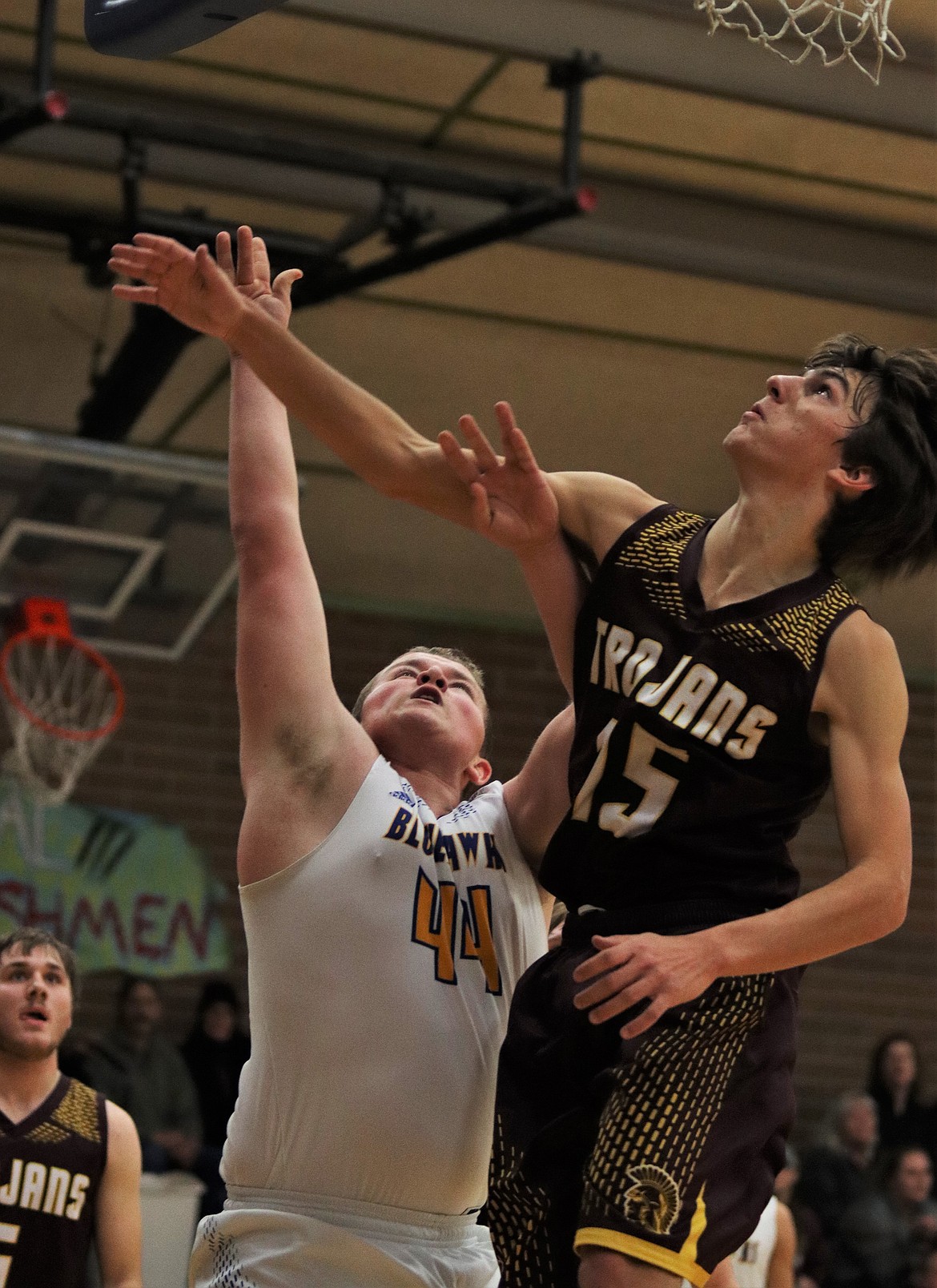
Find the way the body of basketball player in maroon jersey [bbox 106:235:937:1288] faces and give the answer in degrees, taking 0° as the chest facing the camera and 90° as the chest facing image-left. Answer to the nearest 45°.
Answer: approximately 45°

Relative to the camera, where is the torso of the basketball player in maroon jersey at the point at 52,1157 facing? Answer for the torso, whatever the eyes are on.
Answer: toward the camera

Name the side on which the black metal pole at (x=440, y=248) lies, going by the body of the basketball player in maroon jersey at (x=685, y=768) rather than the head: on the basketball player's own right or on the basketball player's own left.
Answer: on the basketball player's own right

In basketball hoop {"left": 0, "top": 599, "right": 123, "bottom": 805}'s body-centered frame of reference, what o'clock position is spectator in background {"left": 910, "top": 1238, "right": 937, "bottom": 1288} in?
The spectator in background is roughly at 9 o'clock from the basketball hoop.

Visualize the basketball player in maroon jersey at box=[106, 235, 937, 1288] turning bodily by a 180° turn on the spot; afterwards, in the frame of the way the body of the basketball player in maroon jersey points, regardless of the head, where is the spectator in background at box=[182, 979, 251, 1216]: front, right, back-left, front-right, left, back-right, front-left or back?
front-left

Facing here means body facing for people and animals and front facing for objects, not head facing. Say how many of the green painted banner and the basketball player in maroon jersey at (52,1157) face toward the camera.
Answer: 2

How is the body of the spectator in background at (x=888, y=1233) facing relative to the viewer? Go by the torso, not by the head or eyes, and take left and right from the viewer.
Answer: facing the viewer and to the right of the viewer

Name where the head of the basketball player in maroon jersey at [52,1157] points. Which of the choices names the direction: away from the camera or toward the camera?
toward the camera

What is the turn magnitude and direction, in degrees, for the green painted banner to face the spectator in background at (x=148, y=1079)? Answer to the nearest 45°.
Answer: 0° — it already faces them
